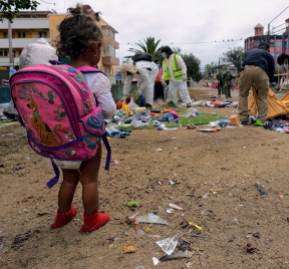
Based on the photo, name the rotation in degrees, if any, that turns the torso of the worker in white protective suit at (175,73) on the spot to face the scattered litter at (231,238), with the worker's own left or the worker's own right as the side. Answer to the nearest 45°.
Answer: approximately 45° to the worker's own left

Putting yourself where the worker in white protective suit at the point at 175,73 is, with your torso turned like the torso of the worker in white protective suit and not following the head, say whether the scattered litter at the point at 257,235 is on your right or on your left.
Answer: on your left

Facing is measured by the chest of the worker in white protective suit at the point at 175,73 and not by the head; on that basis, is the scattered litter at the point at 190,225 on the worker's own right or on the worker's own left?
on the worker's own left

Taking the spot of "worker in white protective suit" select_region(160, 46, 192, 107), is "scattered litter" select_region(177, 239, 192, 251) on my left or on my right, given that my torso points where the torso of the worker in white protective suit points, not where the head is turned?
on my left

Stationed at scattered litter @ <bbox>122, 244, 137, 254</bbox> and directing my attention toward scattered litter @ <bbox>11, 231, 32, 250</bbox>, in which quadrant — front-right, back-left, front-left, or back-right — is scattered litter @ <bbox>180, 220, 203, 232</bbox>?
back-right

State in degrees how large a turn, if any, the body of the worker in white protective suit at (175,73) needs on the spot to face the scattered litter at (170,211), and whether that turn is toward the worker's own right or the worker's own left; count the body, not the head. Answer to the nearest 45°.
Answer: approximately 45° to the worker's own left

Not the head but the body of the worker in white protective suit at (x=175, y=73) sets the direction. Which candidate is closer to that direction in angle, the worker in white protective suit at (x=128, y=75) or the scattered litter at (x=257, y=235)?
the worker in white protective suit

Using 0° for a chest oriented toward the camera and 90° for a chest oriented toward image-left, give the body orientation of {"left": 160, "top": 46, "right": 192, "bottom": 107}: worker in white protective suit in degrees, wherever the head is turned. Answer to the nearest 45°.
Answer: approximately 45°

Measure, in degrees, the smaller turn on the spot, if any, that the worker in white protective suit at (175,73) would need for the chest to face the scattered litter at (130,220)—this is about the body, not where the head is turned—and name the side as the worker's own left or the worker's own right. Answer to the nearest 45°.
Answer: approximately 45° to the worker's own left

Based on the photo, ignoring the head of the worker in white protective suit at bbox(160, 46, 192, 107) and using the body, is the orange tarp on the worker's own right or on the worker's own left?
on the worker's own left
